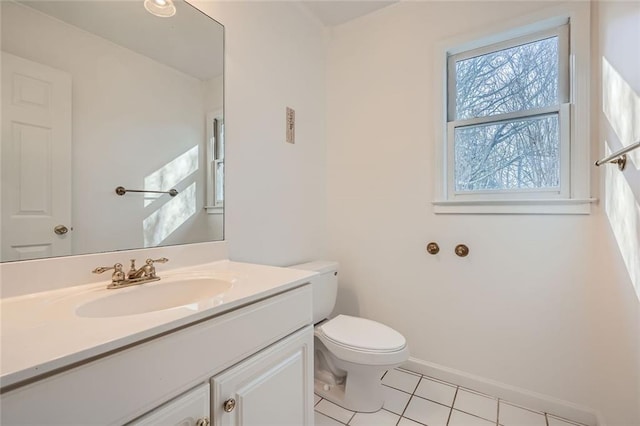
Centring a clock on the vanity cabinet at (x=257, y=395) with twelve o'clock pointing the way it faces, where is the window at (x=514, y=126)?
The window is roughly at 10 o'clock from the vanity cabinet.

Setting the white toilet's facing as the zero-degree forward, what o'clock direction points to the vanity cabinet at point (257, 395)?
The vanity cabinet is roughly at 2 o'clock from the white toilet.

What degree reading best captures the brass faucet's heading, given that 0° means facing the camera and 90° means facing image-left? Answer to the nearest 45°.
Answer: approximately 315°

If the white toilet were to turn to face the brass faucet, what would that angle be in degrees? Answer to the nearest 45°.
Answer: approximately 90° to its right

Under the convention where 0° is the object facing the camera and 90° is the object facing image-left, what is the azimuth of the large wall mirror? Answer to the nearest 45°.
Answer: approximately 315°
